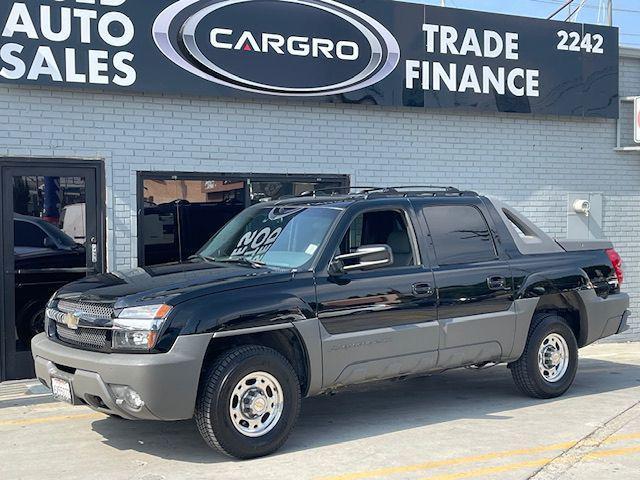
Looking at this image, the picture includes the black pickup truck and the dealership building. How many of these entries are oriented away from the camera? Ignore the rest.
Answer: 0

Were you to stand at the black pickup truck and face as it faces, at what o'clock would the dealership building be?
The dealership building is roughly at 4 o'clock from the black pickup truck.

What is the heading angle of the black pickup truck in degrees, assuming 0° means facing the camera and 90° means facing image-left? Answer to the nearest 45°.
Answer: approximately 45°

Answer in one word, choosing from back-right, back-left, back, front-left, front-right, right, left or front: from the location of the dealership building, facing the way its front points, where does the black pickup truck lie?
front

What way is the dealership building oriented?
toward the camera
